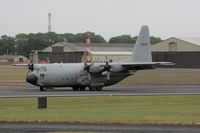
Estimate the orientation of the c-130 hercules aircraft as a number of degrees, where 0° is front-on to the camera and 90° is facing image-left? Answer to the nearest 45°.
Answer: approximately 45°
